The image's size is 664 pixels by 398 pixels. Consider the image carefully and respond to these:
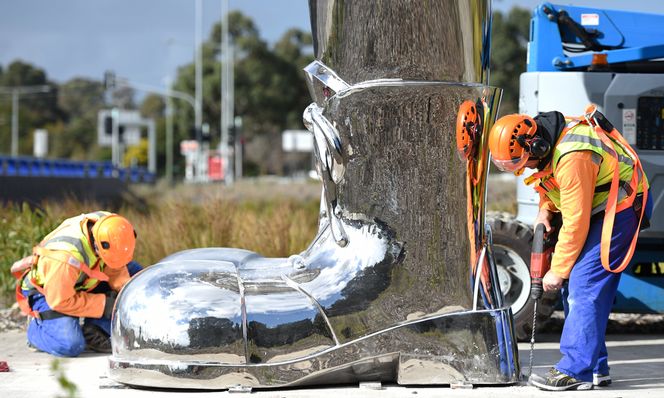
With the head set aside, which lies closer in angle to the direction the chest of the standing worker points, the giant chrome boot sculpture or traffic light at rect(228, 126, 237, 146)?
the giant chrome boot sculpture

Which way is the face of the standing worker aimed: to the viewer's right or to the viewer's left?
to the viewer's left

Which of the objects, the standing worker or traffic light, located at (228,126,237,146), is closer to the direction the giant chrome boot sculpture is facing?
the traffic light

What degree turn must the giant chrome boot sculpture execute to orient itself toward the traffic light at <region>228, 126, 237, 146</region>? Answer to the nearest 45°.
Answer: approximately 90° to its right

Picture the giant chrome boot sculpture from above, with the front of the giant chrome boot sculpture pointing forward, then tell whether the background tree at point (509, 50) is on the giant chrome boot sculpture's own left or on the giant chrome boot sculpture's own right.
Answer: on the giant chrome boot sculpture's own right

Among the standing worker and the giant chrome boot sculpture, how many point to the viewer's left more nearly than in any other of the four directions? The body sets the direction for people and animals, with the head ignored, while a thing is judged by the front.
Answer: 2

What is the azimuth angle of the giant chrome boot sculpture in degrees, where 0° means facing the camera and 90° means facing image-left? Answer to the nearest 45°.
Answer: approximately 90°

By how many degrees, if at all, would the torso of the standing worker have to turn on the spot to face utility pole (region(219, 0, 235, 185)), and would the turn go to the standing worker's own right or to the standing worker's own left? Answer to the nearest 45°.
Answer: approximately 45° to the standing worker's own right

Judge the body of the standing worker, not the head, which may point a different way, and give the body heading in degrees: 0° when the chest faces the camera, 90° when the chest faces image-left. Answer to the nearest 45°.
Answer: approximately 90°

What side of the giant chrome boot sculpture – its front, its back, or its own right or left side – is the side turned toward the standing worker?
back
